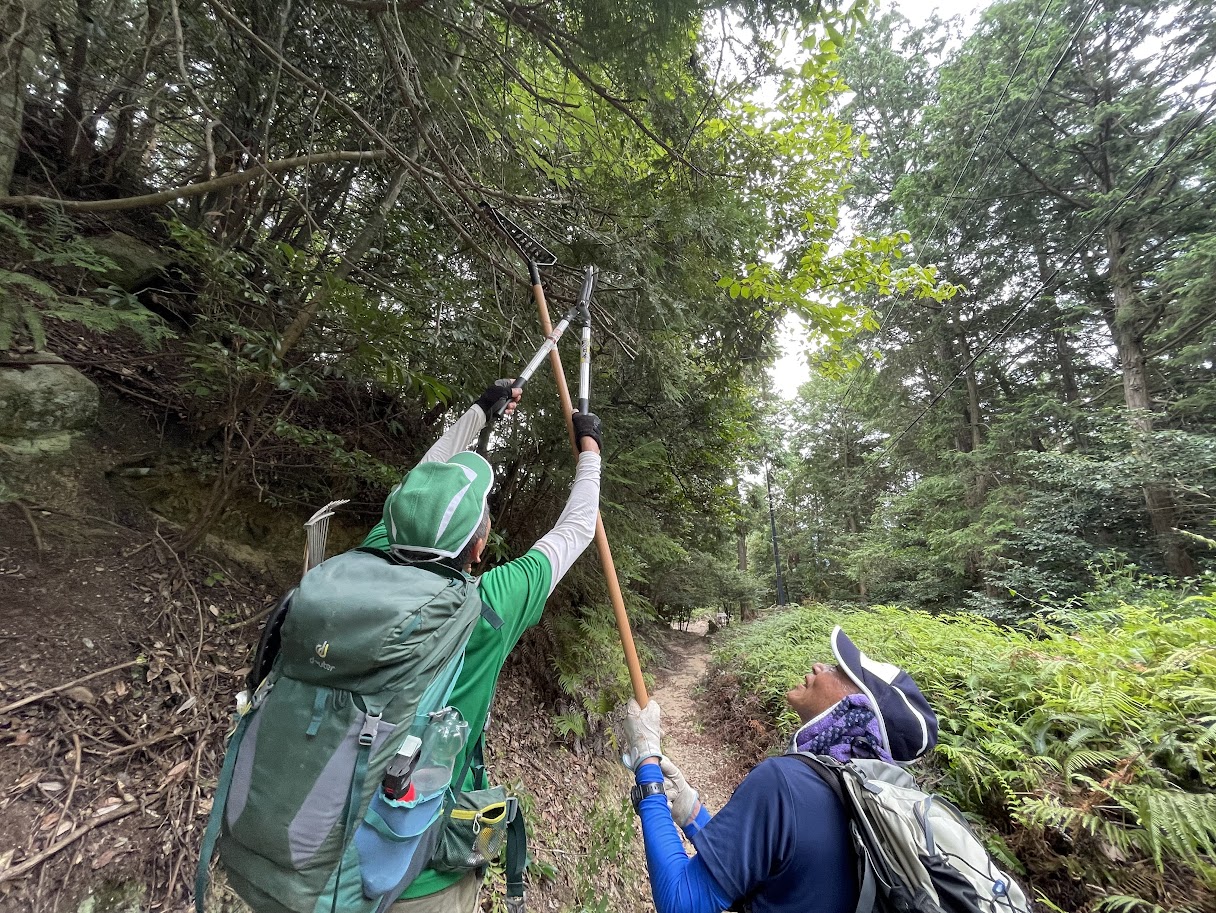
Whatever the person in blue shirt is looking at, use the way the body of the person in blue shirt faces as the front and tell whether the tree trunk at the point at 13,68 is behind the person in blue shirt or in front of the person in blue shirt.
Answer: in front

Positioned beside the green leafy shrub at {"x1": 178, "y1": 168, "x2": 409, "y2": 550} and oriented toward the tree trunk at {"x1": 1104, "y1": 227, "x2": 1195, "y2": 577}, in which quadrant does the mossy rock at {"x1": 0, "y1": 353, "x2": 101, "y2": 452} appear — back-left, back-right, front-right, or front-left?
back-left

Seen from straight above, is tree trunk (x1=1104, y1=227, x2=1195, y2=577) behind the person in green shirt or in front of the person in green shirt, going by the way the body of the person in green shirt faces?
in front

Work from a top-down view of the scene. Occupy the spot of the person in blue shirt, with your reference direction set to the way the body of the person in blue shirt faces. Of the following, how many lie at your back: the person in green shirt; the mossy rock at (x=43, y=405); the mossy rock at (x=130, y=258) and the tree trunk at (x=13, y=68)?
0

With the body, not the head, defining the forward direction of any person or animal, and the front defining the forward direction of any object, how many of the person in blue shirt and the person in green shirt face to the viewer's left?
1

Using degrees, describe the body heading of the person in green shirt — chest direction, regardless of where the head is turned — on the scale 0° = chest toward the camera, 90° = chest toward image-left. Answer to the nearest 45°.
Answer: approximately 225°

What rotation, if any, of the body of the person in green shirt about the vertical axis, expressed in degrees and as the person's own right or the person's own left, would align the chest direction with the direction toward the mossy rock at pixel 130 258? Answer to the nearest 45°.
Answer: approximately 90° to the person's own left

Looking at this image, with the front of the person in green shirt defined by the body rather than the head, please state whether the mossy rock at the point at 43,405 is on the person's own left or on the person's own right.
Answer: on the person's own left

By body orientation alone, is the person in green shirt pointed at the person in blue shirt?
no

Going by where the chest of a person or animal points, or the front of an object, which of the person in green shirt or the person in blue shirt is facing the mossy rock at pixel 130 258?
the person in blue shirt

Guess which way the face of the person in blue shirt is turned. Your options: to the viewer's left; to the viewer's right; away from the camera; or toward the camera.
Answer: to the viewer's left

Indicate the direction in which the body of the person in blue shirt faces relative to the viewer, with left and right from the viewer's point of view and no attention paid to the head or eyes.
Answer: facing to the left of the viewer

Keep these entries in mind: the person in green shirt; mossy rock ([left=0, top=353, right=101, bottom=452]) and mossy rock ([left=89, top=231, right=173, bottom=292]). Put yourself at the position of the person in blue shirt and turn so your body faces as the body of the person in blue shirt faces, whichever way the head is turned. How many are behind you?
0

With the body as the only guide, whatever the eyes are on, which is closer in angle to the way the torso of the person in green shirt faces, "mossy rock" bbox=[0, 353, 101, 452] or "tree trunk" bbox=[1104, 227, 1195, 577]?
the tree trunk

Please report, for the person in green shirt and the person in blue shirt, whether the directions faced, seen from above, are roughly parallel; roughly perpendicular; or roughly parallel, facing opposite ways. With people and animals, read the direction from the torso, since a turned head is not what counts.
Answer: roughly perpendicular

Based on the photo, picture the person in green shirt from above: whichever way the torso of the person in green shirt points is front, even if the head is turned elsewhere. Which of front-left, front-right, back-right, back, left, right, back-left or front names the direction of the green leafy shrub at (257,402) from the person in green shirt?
left

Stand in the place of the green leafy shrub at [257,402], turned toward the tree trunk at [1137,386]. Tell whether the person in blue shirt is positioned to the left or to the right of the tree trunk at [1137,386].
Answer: right

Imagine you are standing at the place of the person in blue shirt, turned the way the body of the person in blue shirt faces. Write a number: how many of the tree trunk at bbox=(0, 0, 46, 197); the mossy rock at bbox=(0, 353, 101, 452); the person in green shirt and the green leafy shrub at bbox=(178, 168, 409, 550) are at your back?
0
